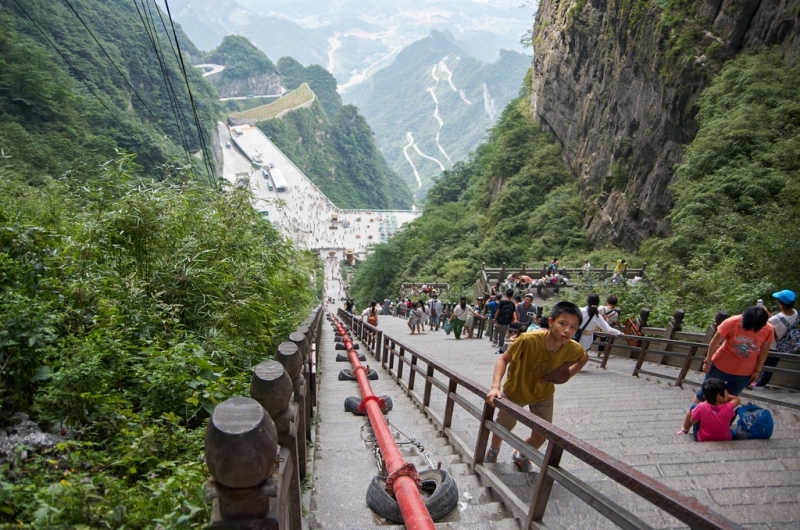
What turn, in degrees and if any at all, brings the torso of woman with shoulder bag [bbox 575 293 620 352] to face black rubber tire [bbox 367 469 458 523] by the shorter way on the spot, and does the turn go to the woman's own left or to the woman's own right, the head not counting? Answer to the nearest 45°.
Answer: approximately 180°

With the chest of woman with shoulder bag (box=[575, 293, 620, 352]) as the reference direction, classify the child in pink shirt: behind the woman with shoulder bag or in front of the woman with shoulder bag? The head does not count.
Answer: behind

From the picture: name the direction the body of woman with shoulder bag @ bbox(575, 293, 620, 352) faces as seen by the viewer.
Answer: away from the camera

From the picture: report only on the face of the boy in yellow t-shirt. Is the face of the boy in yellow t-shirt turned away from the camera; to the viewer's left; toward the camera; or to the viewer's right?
toward the camera

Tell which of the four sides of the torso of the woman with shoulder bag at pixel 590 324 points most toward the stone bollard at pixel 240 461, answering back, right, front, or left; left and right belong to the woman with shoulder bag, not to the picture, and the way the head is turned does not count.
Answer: back

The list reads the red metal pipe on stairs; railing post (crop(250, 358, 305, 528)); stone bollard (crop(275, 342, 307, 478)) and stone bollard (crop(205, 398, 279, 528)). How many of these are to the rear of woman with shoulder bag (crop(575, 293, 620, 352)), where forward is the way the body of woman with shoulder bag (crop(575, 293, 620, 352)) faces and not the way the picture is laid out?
4
